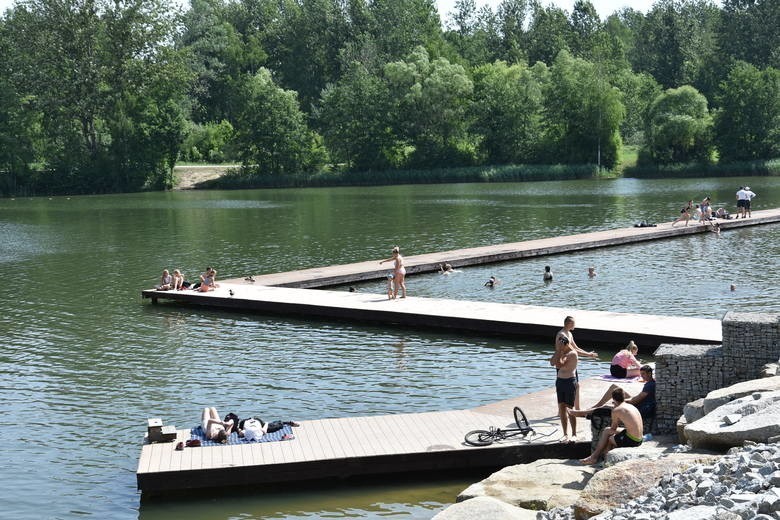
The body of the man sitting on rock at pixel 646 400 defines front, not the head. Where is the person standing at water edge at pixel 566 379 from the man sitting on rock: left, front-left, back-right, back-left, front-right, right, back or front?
front

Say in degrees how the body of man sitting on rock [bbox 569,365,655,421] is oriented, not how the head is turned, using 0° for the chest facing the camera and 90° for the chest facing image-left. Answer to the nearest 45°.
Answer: approximately 90°

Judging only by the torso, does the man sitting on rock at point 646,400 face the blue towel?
yes

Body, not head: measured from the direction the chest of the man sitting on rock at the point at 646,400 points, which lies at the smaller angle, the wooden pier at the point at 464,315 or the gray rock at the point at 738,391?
the wooden pier

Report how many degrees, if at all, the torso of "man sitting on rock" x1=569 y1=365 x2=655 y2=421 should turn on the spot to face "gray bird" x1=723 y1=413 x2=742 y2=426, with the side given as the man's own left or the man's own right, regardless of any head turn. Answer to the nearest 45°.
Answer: approximately 90° to the man's own left

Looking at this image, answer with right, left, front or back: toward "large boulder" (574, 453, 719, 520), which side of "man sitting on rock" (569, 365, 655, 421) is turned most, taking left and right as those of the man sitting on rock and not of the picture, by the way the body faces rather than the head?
left

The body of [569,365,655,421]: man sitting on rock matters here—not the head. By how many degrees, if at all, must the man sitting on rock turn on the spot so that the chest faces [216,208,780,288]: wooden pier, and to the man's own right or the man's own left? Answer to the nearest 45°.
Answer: approximately 90° to the man's own right

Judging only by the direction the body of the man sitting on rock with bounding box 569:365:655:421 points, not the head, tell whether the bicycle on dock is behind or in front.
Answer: in front

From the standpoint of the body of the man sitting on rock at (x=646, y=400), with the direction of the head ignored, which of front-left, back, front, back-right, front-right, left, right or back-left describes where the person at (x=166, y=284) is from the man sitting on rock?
front-right

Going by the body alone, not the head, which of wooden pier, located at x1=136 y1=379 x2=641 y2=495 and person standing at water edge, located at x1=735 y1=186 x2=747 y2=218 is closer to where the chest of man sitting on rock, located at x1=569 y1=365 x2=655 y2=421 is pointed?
the wooden pier
